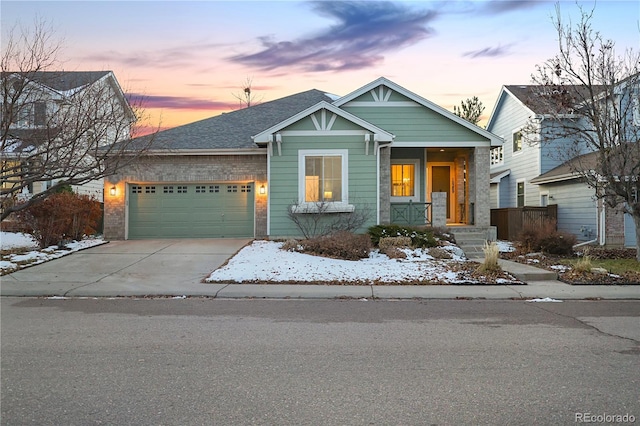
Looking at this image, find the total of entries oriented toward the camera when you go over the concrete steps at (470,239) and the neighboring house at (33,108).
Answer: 2

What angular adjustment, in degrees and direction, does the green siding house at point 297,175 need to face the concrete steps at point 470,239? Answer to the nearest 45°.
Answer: approximately 90° to its left

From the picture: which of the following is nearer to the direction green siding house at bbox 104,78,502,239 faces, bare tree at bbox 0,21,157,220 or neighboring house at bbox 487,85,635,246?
the bare tree

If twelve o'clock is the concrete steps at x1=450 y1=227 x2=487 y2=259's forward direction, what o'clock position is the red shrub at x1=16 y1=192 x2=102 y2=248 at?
The red shrub is roughly at 2 o'clock from the concrete steps.

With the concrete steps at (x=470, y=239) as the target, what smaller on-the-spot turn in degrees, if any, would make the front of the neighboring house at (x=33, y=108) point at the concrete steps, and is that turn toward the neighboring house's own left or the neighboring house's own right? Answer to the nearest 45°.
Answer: approximately 90° to the neighboring house's own left

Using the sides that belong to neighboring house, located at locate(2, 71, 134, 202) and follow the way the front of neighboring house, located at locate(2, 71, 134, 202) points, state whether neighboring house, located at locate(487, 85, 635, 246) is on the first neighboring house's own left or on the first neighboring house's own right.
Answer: on the first neighboring house's own left

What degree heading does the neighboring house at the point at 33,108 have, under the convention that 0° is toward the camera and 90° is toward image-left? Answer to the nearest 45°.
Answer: approximately 0°
